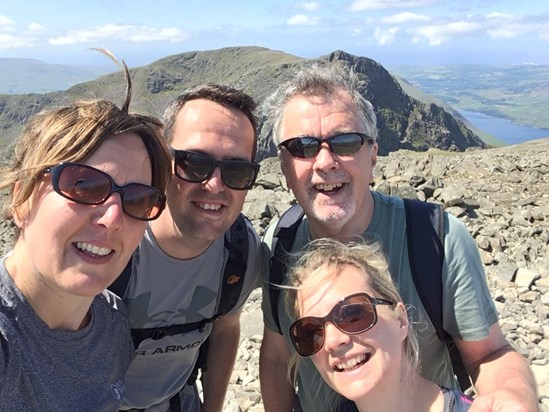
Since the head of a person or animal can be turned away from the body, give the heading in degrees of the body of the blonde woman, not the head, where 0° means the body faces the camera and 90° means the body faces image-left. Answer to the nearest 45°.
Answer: approximately 45°

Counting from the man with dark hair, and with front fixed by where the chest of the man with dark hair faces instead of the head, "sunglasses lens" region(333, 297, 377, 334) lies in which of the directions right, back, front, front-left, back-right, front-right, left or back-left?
front-left

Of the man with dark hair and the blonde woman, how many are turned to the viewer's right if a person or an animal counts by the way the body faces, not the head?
0

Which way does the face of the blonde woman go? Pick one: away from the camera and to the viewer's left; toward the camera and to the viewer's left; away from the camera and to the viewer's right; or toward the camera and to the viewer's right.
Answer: toward the camera and to the viewer's left

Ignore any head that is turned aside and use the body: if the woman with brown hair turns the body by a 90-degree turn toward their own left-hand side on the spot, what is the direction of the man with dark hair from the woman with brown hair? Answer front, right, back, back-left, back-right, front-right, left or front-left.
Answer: front

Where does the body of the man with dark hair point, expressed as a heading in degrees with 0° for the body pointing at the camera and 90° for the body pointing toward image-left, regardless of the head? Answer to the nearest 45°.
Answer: approximately 0°

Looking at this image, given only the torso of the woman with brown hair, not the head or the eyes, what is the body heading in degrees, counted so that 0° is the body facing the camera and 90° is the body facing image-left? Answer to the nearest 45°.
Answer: approximately 315°

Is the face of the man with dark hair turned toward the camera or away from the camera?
toward the camera
